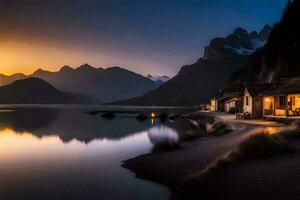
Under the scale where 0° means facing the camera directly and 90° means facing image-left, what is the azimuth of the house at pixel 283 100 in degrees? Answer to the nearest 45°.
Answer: approximately 0°

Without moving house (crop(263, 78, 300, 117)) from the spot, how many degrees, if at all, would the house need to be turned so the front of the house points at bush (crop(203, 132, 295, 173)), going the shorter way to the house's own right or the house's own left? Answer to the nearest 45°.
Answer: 0° — it already faces it

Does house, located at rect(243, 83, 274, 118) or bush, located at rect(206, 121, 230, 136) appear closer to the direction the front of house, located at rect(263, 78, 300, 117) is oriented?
the bush

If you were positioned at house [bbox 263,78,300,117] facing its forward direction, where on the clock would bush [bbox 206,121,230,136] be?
The bush is roughly at 1 o'clock from the house.

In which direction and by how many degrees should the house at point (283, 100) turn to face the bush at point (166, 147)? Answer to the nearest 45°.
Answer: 0° — it already faces it
